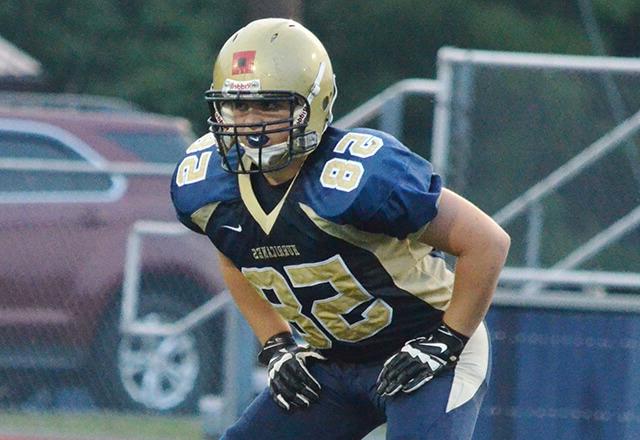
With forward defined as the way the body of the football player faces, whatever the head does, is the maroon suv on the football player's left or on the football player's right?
on the football player's right
